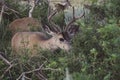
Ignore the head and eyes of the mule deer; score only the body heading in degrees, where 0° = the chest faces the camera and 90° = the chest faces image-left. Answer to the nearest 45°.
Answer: approximately 270°
